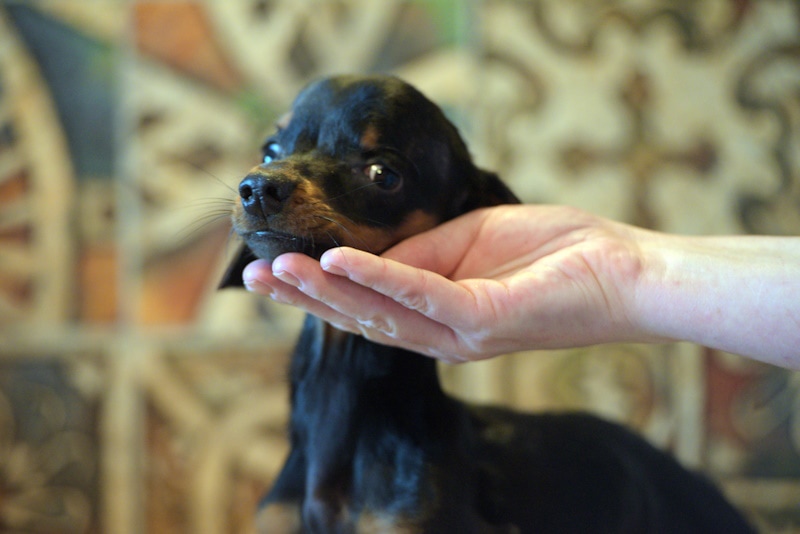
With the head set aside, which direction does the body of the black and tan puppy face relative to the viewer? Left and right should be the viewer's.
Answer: facing the viewer and to the left of the viewer
